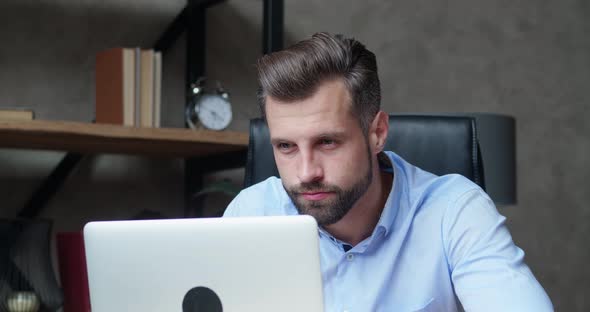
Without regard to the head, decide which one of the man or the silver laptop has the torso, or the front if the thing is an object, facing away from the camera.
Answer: the silver laptop

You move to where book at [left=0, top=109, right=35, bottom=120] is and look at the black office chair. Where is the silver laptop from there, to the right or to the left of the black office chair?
right

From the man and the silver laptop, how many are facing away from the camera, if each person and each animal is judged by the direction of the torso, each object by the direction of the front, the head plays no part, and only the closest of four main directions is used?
1

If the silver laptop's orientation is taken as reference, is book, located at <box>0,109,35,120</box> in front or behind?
in front

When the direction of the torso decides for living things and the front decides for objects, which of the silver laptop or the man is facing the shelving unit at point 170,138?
the silver laptop

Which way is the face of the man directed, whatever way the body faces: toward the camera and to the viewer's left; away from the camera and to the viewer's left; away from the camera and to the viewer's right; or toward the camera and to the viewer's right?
toward the camera and to the viewer's left

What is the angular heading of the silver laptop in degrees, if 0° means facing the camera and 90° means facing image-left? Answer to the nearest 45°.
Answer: approximately 180°

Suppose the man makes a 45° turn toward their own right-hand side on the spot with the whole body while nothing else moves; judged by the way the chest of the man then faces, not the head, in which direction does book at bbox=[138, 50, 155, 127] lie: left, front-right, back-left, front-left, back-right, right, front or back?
front-right

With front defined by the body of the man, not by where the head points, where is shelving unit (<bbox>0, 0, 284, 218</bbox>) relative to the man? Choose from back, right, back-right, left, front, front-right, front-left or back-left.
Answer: right
